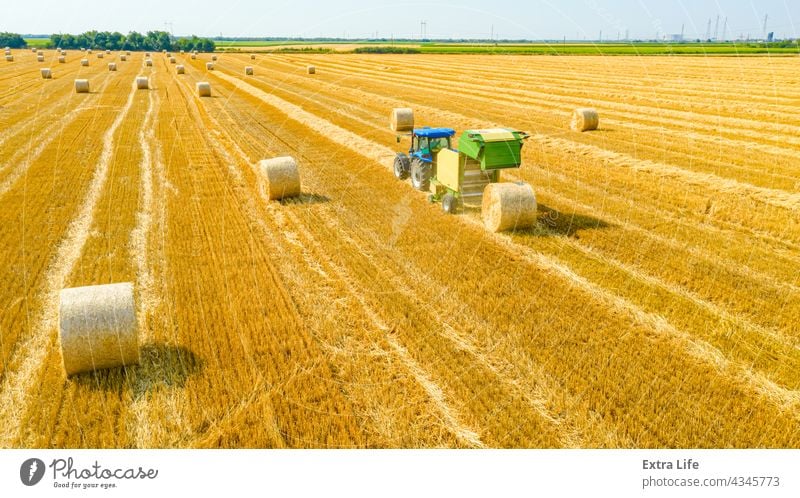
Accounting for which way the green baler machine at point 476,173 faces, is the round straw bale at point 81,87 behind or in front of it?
in front

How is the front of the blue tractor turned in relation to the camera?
facing away from the viewer and to the left of the viewer

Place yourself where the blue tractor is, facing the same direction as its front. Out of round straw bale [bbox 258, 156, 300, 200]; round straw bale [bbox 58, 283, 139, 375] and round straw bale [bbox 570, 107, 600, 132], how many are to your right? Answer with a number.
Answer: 1

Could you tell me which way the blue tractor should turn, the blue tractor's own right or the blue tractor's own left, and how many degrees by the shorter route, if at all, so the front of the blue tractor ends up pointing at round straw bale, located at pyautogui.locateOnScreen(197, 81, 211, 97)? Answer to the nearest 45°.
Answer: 0° — it already faces it

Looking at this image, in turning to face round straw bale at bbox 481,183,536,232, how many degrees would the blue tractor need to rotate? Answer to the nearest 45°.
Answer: approximately 180°

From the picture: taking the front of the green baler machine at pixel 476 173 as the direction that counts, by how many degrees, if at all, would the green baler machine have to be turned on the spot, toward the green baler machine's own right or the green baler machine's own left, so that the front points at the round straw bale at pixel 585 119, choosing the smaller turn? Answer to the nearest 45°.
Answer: approximately 45° to the green baler machine's own right

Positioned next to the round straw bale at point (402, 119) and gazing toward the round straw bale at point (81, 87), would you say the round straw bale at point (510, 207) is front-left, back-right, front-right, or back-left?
back-left

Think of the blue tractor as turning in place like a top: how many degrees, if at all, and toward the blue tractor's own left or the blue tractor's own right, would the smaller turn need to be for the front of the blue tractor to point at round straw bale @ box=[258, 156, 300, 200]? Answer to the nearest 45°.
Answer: approximately 45° to the blue tractor's own left

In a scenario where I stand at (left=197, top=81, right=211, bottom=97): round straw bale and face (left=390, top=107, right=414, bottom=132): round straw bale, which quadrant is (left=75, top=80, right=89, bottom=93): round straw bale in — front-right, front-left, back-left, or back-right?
back-right
